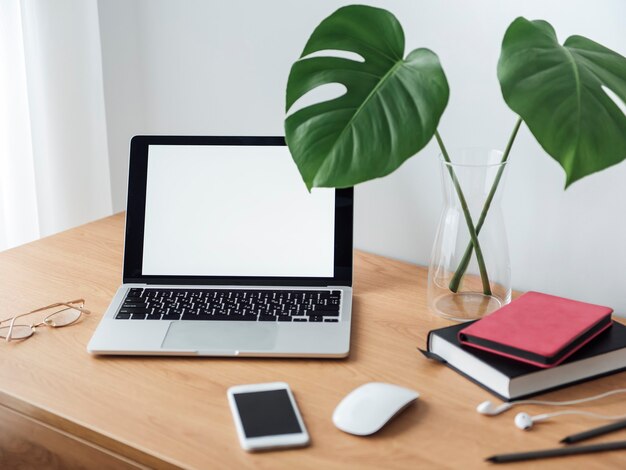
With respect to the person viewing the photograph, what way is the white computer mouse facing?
facing away from the viewer and to the right of the viewer

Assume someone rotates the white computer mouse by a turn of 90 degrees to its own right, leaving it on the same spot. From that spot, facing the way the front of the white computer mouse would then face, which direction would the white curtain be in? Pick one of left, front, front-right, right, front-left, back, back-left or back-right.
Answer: back

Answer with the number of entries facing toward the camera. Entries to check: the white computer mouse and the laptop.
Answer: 1

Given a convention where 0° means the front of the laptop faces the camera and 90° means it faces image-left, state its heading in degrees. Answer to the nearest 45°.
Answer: approximately 0°

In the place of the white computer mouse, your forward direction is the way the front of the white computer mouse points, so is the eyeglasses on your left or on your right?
on your left
